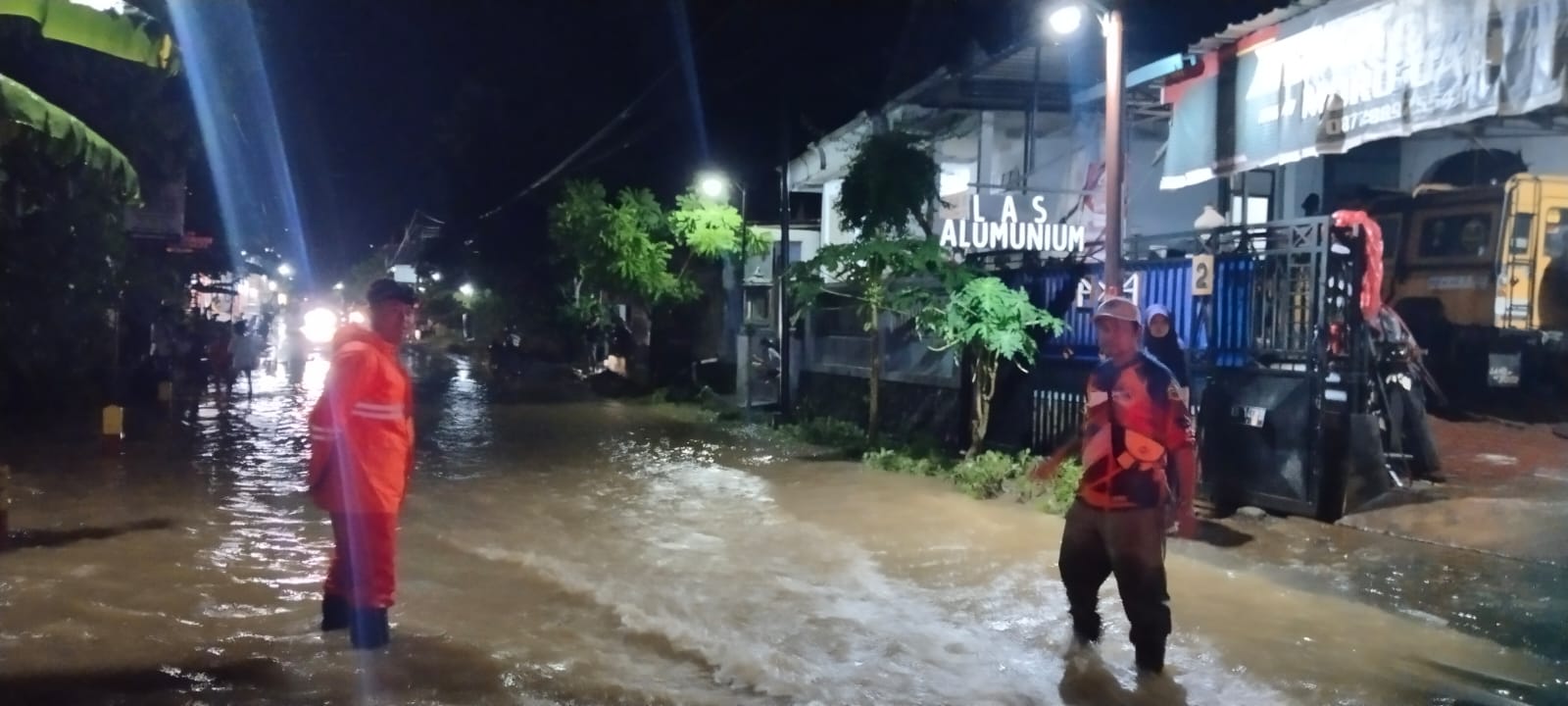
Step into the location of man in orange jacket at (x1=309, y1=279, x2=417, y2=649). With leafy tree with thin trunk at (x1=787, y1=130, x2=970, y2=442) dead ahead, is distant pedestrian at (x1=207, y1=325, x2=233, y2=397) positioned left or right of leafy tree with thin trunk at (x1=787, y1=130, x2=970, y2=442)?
left

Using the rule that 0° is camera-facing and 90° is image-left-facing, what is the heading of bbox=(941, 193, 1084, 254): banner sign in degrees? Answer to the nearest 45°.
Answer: approximately 0°

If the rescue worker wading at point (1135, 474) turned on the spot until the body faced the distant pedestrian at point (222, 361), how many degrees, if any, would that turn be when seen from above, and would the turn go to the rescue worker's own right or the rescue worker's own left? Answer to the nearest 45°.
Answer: approximately 90° to the rescue worker's own right

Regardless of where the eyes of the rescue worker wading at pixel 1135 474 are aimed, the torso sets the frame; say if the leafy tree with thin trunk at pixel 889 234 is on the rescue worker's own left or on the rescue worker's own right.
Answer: on the rescue worker's own right

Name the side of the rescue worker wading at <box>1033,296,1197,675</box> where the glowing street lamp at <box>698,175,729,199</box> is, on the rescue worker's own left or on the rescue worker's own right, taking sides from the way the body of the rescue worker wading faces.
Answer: on the rescue worker's own right

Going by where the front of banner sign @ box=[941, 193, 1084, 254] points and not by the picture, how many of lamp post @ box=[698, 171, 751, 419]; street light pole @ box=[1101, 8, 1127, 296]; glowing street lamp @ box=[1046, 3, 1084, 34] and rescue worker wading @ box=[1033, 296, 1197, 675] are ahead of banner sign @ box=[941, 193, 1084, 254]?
3

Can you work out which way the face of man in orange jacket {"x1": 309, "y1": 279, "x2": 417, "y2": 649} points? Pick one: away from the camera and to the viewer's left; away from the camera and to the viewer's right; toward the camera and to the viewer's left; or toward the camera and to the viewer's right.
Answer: toward the camera and to the viewer's right

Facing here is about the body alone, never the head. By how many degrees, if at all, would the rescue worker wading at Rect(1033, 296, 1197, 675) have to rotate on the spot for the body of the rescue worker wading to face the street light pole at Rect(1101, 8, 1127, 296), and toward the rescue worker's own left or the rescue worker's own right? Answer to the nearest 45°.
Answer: approximately 135° to the rescue worker's own right

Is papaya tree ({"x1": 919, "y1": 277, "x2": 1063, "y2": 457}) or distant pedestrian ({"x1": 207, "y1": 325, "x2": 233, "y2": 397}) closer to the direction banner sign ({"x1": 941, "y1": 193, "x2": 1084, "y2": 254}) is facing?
the papaya tree

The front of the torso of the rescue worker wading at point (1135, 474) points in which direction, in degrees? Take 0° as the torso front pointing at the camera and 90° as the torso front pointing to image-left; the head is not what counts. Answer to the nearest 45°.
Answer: approximately 45°

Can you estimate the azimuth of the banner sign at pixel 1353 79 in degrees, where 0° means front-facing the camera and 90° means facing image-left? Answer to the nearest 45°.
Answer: approximately 45°
